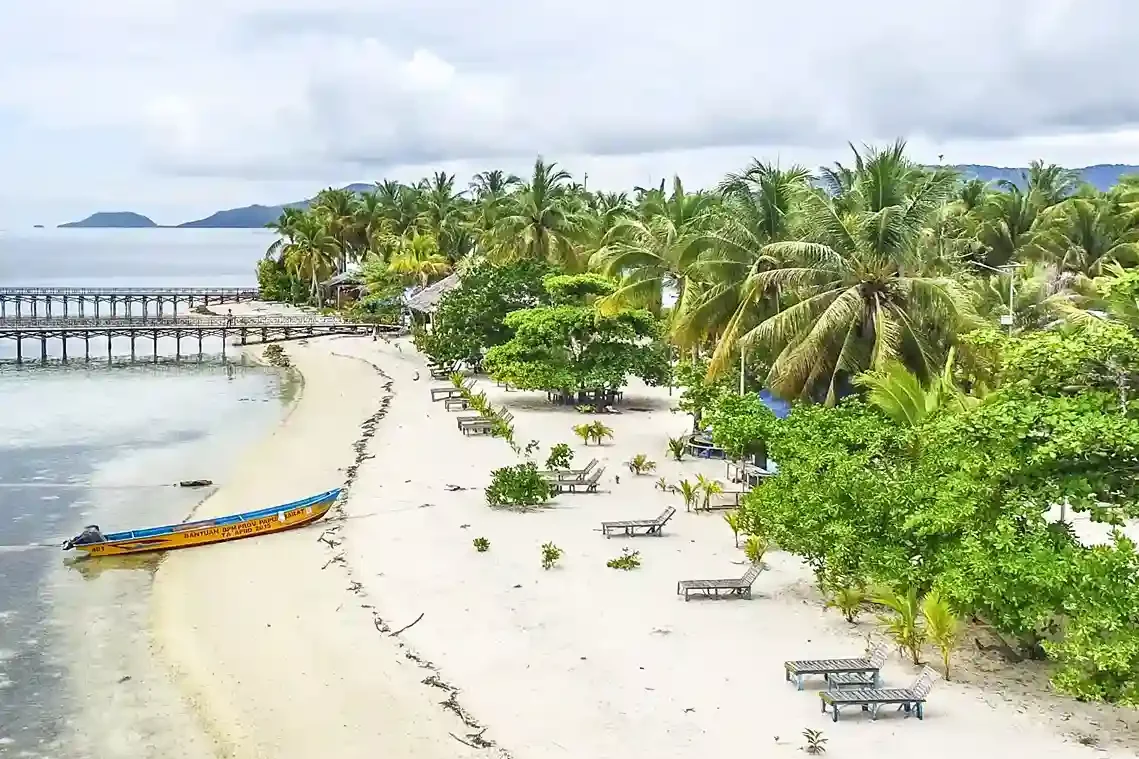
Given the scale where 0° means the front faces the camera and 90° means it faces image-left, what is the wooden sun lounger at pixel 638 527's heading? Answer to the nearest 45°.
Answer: approximately 90°

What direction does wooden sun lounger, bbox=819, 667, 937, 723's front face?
to the viewer's left

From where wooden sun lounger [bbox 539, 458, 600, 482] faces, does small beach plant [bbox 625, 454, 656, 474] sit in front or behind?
behind

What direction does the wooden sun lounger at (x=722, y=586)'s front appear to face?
to the viewer's left

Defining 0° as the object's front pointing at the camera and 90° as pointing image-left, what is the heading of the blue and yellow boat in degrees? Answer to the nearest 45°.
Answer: approximately 270°

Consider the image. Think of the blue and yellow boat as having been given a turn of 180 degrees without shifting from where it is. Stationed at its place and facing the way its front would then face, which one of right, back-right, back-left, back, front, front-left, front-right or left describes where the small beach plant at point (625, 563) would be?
back-left

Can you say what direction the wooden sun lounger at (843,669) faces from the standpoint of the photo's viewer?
facing to the left of the viewer

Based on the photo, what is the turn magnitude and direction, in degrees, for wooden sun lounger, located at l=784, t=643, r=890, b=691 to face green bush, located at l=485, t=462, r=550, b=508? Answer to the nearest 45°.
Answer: approximately 45° to its right

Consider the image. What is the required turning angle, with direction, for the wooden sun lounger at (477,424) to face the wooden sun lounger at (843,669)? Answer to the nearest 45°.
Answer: approximately 90° to its left

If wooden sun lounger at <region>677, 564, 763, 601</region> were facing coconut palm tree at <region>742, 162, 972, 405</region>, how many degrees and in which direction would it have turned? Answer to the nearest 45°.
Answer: approximately 90° to its right

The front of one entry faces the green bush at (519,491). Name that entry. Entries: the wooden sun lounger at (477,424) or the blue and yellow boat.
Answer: the blue and yellow boat

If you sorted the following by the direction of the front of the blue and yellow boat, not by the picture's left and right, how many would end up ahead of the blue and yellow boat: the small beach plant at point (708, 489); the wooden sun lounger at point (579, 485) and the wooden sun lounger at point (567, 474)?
3

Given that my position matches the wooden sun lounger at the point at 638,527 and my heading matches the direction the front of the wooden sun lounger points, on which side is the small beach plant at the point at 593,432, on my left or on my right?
on my right

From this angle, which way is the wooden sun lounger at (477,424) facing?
to the viewer's left

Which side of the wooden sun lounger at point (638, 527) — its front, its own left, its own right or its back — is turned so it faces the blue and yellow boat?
front

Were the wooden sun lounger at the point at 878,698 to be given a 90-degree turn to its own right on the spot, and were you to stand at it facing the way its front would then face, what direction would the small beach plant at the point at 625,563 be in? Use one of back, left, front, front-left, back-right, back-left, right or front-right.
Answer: front-left

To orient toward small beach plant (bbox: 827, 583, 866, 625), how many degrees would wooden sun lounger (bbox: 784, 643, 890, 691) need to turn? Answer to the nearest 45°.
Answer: approximately 90° to its right

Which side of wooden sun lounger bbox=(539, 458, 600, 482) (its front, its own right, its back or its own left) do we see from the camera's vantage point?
left

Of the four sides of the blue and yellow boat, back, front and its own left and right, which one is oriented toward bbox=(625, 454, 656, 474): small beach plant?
front
